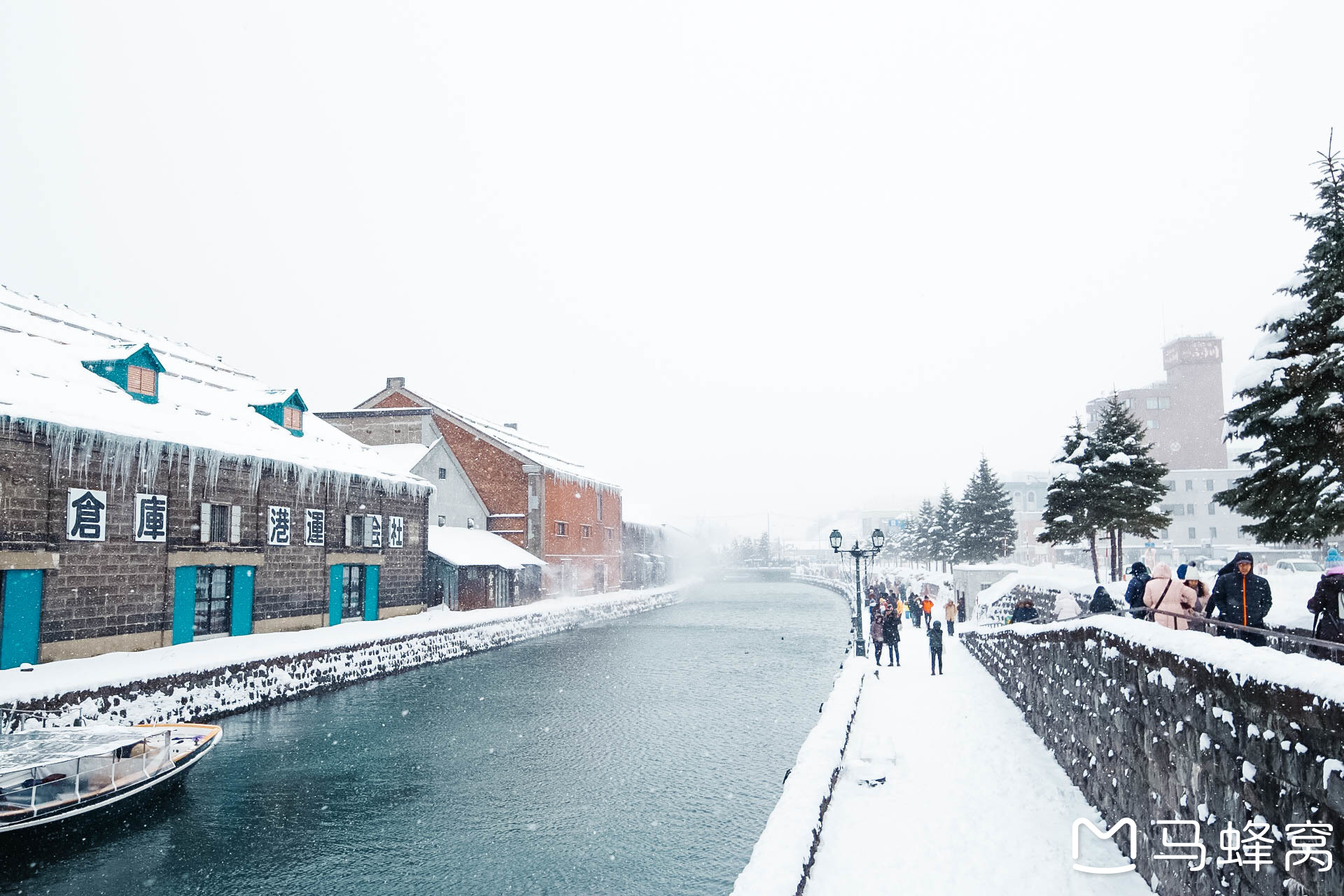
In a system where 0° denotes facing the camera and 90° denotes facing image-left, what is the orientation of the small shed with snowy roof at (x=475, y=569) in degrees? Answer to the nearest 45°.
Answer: approximately 315°

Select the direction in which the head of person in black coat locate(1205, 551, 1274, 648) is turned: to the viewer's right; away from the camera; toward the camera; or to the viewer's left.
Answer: toward the camera

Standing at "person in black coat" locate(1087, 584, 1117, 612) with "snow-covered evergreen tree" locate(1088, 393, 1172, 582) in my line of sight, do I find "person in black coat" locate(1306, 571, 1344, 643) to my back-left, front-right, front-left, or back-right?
back-right

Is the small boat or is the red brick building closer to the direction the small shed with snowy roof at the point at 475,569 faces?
the small boat

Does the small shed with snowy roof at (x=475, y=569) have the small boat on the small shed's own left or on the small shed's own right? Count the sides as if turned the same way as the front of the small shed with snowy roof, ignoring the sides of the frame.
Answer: on the small shed's own right

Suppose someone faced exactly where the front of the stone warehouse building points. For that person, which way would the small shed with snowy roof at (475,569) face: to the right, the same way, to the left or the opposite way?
the same way

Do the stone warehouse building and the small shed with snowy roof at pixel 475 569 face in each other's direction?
no

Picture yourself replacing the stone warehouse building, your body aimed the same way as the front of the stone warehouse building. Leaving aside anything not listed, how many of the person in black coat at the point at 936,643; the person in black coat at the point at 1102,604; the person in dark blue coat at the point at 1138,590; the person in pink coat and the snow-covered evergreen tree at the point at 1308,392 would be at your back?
0

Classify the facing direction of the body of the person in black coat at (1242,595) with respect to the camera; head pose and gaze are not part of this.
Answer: toward the camera

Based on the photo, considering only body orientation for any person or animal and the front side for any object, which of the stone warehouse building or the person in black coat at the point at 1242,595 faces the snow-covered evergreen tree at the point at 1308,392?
the stone warehouse building

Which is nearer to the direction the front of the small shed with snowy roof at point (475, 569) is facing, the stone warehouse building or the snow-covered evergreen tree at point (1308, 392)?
the snow-covered evergreen tree

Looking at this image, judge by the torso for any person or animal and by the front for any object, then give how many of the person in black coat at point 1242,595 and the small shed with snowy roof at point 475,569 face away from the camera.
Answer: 0

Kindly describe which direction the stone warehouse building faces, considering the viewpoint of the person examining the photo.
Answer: facing the viewer and to the right of the viewer

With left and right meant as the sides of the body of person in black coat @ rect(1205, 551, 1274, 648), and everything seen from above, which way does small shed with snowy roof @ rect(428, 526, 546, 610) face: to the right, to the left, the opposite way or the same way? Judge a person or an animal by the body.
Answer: to the left

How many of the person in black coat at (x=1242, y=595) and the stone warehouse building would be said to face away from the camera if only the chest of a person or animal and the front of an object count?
0

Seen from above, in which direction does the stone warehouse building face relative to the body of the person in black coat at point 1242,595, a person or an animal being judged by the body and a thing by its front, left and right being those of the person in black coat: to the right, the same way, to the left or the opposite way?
to the left

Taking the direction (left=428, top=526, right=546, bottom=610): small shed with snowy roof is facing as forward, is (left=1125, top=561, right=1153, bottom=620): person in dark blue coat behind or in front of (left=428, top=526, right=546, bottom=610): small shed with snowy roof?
in front

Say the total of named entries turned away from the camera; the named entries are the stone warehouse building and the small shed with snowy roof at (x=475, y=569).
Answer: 0
